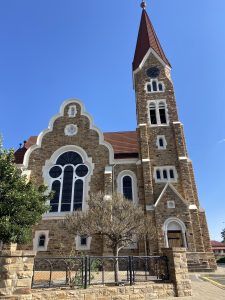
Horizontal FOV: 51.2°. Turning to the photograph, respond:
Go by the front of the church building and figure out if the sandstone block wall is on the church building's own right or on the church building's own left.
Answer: on the church building's own right
